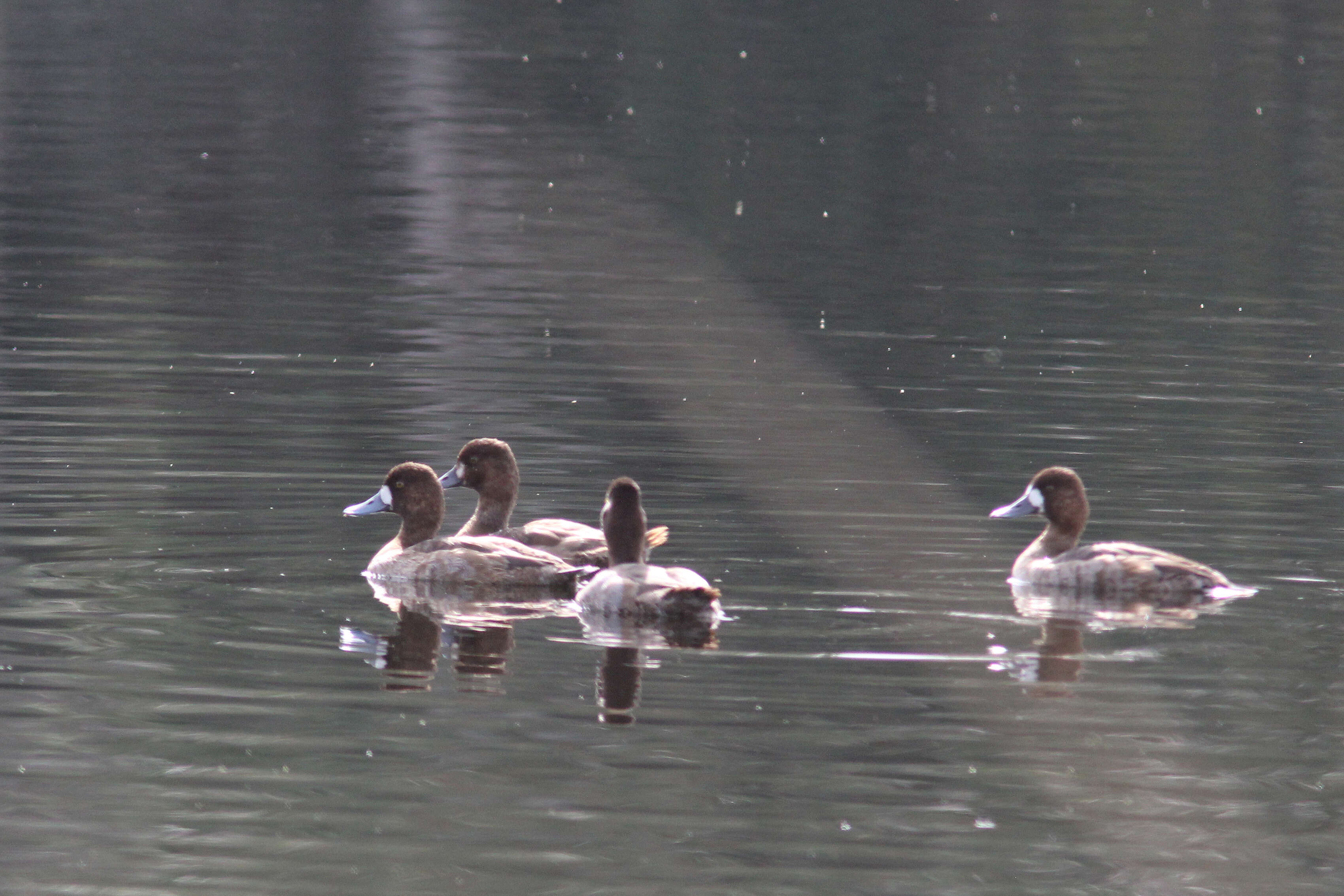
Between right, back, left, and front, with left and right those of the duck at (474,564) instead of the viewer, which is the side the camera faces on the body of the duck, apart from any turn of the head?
left

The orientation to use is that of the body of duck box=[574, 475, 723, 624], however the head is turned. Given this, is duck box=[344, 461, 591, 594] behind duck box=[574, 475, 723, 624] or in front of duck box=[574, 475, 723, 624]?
in front

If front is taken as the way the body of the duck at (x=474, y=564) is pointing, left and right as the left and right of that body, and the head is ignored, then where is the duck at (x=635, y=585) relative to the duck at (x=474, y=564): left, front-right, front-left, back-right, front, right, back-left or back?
back-left

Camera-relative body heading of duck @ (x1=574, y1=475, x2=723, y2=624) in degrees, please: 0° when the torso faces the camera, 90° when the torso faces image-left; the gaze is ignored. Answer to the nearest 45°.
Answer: approximately 135°

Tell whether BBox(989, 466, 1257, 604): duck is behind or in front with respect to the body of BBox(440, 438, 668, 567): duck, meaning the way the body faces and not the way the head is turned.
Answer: behind

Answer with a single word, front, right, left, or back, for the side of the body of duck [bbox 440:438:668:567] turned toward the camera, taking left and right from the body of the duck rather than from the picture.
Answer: left

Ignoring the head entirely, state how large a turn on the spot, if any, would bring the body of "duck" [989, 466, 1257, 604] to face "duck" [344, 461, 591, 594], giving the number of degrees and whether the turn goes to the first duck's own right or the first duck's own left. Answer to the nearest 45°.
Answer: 0° — it already faces it

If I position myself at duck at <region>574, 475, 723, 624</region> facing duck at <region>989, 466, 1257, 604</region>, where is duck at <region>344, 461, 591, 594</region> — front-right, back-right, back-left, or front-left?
back-left

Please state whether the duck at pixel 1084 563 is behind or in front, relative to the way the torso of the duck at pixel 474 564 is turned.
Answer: behind

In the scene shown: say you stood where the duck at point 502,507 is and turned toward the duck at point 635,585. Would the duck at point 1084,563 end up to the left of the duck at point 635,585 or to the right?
left

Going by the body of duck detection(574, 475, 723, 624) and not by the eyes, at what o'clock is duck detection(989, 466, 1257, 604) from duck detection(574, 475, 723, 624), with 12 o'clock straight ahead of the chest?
duck detection(989, 466, 1257, 604) is roughly at 4 o'clock from duck detection(574, 475, 723, 624).

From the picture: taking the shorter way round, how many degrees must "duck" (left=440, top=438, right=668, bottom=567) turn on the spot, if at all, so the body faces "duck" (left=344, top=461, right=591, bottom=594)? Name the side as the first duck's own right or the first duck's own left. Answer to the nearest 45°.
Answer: approximately 90° to the first duck's own left

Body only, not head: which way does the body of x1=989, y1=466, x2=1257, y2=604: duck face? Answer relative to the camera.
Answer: to the viewer's left
